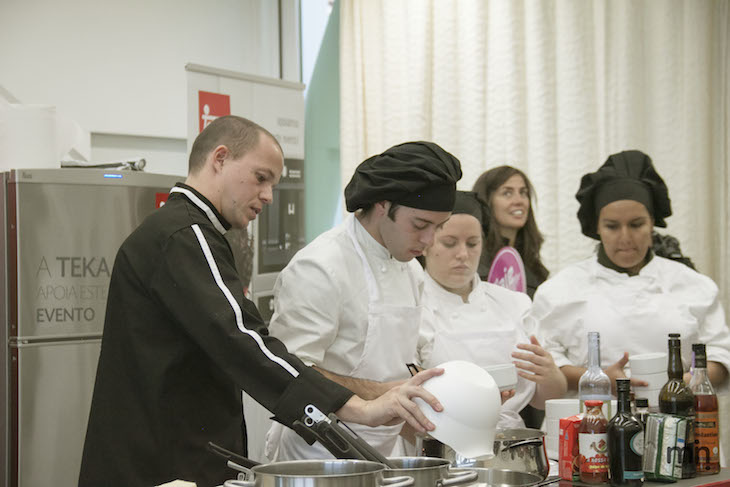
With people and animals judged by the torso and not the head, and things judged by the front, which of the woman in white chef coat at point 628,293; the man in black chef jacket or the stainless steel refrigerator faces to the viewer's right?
the man in black chef jacket

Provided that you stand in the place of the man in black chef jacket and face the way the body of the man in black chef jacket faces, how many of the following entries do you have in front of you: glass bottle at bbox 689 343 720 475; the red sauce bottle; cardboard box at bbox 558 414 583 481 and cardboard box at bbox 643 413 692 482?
4

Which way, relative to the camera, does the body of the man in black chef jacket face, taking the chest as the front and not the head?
to the viewer's right

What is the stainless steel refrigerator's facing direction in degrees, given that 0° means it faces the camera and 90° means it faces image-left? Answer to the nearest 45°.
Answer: approximately 0°

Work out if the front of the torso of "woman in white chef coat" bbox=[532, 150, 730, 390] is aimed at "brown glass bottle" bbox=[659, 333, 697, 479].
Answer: yes

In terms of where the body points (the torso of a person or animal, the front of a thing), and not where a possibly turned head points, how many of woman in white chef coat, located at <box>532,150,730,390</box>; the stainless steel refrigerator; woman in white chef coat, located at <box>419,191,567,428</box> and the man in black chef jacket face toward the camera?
3
